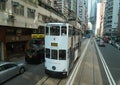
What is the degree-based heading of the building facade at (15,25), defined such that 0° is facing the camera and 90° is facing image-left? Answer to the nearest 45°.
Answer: approximately 315°

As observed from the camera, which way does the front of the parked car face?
facing away from the viewer and to the right of the viewer

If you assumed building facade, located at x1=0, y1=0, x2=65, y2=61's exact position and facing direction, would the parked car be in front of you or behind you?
in front

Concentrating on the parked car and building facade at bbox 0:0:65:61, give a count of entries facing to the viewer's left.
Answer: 0

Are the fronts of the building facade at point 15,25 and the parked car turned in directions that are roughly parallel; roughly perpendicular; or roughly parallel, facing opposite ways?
roughly perpendicular

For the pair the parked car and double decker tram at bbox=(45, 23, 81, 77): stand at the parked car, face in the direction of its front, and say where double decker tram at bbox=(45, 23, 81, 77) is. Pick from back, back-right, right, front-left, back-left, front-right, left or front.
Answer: front-right

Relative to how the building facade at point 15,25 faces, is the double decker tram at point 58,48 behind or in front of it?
in front
